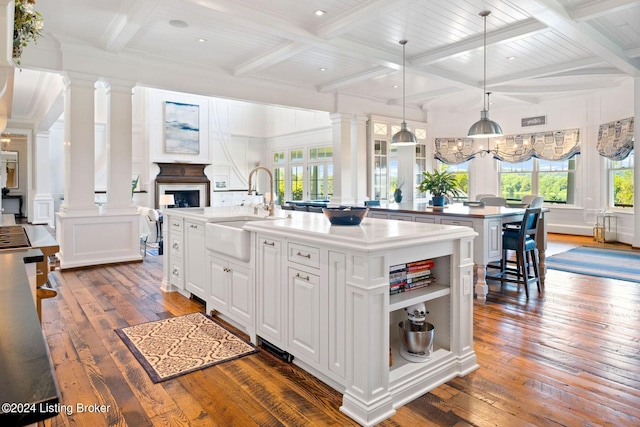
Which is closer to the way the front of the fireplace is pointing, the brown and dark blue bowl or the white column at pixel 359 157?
the brown and dark blue bowl

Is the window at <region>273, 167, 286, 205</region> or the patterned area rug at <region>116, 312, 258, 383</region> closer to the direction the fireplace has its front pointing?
the patterned area rug

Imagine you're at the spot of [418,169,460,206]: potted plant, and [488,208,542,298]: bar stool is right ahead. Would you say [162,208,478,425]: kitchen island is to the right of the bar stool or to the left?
right

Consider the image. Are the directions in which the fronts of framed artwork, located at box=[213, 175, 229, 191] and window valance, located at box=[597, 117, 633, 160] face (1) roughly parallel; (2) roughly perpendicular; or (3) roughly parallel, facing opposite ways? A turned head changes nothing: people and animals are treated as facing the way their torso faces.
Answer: roughly perpendicular

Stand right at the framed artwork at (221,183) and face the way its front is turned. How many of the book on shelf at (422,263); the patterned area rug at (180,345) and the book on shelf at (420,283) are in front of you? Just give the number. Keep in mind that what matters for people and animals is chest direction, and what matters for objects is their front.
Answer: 3

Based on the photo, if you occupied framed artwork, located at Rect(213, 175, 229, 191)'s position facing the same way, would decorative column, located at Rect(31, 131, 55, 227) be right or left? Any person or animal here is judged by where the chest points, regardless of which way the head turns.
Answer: on its right

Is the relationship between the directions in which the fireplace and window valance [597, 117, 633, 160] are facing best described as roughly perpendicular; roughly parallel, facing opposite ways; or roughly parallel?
roughly perpendicular

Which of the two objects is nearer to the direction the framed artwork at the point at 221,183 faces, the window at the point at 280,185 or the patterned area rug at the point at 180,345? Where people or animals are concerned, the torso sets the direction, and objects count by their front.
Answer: the patterned area rug

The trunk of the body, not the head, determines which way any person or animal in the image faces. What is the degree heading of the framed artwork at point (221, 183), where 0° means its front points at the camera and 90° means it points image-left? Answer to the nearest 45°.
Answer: approximately 0°

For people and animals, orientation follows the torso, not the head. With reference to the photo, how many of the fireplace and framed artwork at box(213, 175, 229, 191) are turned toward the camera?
2

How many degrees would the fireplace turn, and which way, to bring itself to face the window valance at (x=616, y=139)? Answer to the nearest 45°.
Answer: approximately 45° to its left
